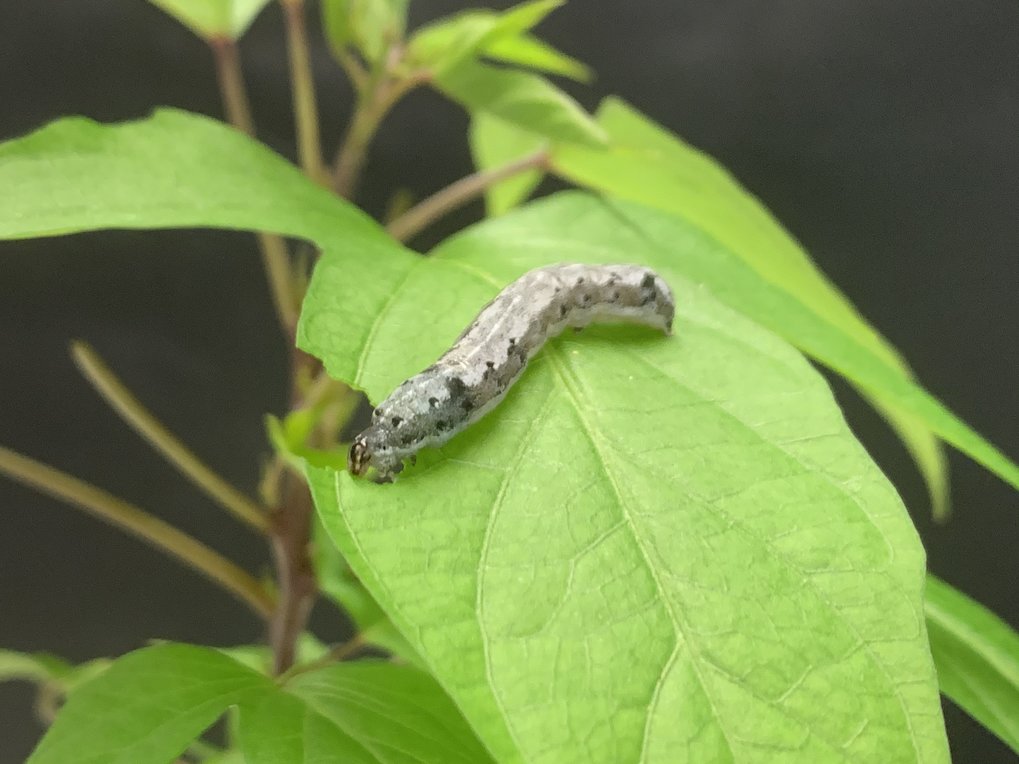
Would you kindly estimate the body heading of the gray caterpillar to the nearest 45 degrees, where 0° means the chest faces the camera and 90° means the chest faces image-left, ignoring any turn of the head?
approximately 45°
